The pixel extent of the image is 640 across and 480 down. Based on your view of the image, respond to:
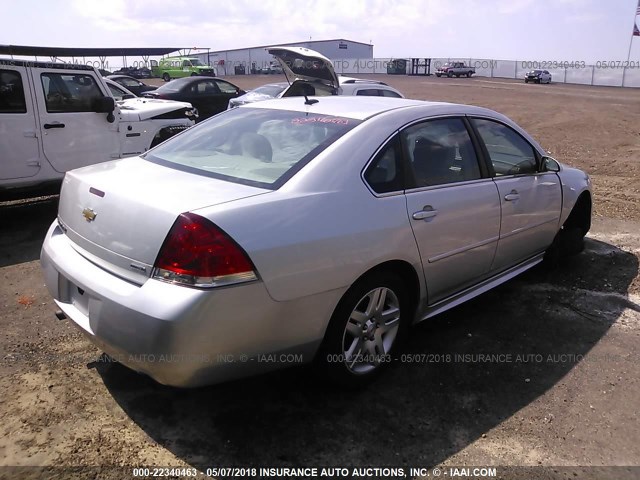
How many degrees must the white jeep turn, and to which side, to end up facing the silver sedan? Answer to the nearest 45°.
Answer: approximately 90° to its right

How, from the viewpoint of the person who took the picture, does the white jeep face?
facing to the right of the viewer

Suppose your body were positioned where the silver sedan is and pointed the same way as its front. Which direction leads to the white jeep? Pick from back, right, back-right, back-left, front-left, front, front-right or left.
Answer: left

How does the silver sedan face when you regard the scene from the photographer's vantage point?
facing away from the viewer and to the right of the viewer
